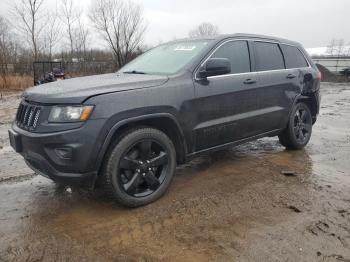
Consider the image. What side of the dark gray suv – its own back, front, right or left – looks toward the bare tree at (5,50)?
right

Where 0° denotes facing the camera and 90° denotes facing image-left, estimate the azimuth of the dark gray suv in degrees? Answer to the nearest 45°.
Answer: approximately 45°
